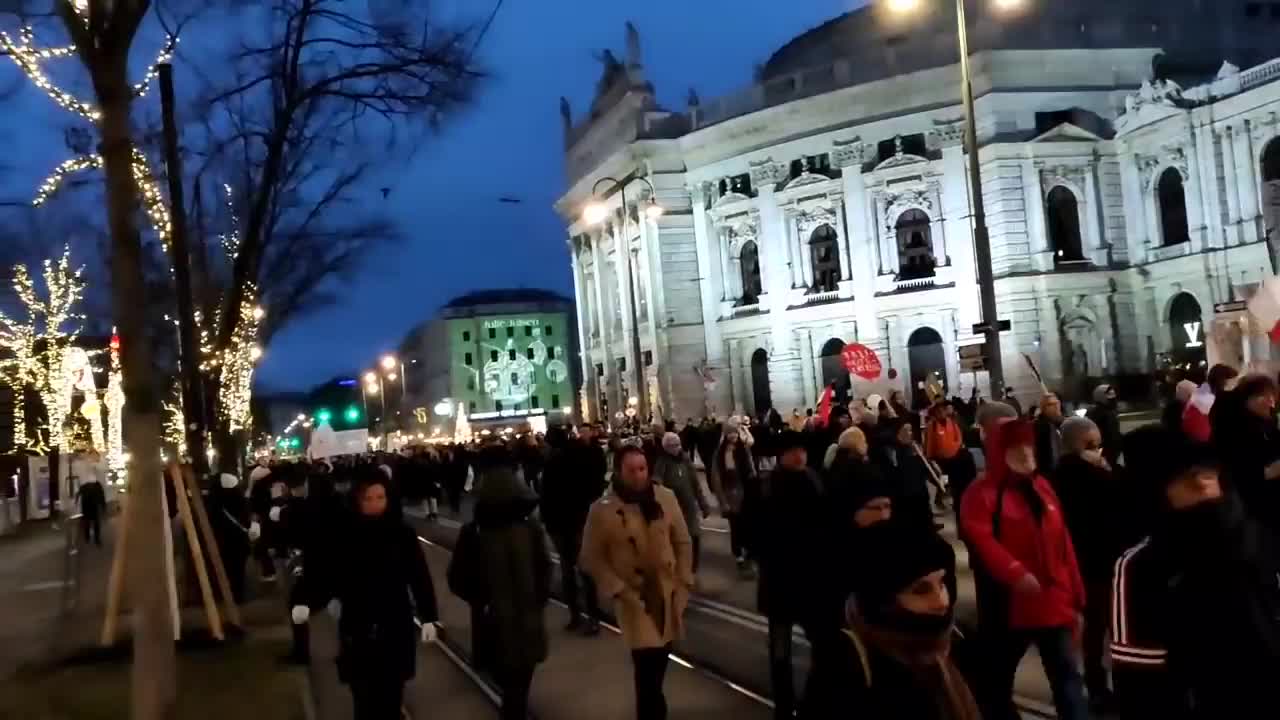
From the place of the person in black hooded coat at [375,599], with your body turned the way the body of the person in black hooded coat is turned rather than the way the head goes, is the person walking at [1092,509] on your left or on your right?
on your left

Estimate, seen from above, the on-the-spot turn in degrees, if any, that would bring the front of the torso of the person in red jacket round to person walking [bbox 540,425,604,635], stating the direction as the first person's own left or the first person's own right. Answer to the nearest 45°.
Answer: approximately 180°

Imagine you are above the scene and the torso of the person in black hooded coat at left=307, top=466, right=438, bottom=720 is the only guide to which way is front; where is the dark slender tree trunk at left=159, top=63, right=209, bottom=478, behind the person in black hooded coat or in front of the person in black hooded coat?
behind

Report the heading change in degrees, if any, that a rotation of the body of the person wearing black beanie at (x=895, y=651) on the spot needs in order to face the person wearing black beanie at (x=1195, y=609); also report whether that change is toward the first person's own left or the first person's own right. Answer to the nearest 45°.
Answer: approximately 90° to the first person's own left

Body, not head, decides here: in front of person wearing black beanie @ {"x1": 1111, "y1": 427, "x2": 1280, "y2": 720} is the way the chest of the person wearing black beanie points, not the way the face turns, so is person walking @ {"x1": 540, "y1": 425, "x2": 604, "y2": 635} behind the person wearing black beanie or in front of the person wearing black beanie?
behind

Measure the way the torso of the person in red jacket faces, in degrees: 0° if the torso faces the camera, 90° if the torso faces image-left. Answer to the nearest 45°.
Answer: approximately 315°
